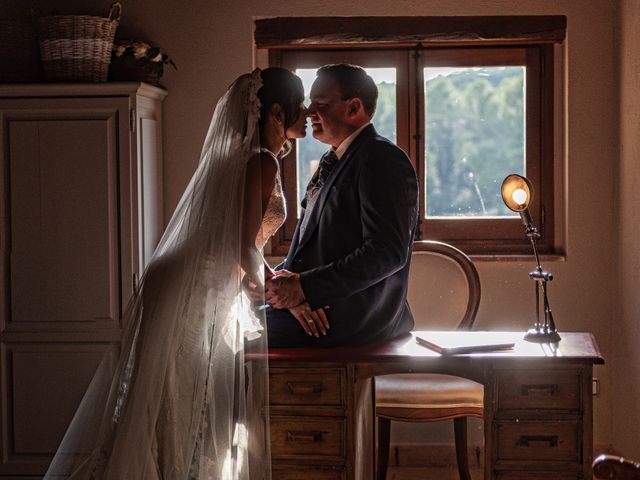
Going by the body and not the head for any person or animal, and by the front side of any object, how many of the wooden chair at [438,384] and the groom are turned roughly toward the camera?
1

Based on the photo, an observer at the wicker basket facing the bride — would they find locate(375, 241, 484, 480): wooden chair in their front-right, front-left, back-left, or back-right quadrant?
front-left

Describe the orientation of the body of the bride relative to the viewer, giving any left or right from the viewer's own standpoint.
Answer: facing to the right of the viewer

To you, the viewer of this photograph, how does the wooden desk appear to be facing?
facing the viewer

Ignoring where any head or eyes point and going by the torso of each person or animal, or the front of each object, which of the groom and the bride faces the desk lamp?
the bride

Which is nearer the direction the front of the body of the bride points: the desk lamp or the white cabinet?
the desk lamp

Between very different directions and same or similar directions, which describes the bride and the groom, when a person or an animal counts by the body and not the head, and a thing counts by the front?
very different directions

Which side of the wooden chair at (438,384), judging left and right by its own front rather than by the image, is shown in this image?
front

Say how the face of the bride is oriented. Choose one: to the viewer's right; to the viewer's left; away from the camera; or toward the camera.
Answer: to the viewer's right

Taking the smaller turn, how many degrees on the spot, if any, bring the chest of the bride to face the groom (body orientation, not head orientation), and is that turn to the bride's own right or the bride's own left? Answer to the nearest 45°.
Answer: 0° — they already face them

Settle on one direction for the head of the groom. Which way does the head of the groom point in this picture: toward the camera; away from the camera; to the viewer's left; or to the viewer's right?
to the viewer's left

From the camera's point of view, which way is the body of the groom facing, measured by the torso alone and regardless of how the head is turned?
to the viewer's left

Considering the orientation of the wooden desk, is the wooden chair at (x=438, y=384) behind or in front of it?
behind

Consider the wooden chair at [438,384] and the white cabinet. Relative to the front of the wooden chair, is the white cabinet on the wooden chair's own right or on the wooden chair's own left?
on the wooden chair's own right

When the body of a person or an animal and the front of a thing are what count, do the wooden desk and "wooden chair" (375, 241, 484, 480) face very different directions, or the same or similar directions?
same or similar directions

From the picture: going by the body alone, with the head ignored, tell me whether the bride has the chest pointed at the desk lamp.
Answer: yes
